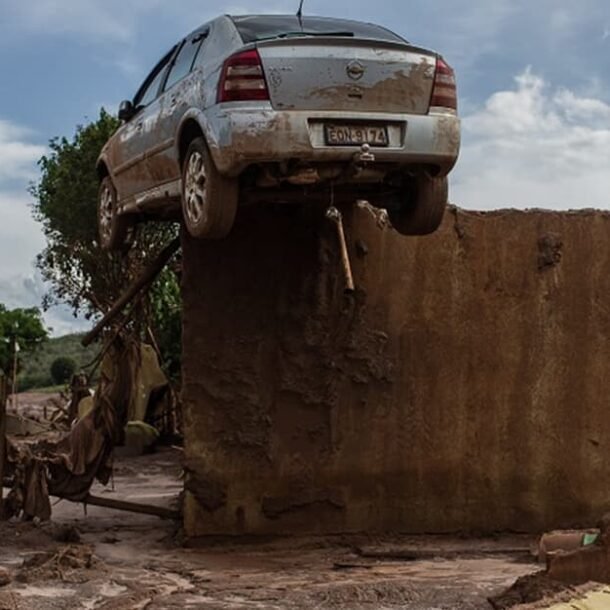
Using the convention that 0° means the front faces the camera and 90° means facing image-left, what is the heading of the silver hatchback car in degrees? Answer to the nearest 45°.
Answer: approximately 135°

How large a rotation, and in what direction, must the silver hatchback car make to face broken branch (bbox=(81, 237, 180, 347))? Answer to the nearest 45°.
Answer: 0° — it already faces it
